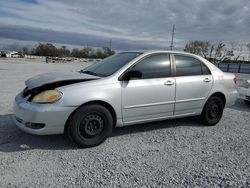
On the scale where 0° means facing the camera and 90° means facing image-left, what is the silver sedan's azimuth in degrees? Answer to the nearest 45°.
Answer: approximately 45°
